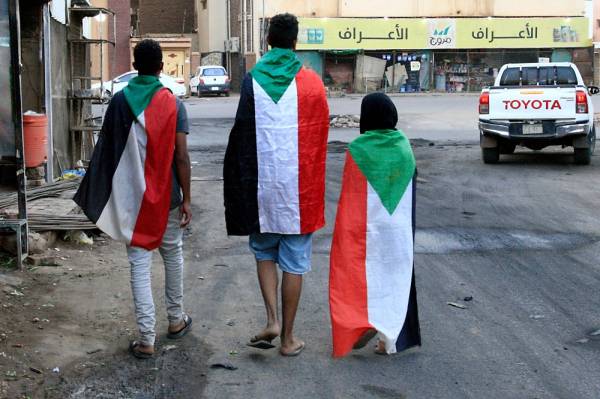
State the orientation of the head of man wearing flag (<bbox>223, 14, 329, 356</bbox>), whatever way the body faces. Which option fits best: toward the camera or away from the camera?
away from the camera

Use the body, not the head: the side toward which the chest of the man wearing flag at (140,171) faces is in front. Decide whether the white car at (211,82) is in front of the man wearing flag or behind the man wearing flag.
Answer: in front

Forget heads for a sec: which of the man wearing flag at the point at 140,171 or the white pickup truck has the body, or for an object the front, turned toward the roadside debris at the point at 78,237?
the man wearing flag

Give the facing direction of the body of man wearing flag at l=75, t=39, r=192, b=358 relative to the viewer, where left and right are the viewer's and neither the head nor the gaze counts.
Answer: facing away from the viewer

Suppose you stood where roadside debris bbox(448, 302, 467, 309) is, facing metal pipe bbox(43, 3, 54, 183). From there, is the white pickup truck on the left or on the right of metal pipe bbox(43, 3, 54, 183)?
right

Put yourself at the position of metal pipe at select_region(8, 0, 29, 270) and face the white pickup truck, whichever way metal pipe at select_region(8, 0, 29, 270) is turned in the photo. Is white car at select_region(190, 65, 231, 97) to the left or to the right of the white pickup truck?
left

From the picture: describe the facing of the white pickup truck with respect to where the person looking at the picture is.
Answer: facing away from the viewer

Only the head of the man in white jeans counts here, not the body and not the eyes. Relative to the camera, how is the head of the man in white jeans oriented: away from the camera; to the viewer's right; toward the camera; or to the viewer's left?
away from the camera

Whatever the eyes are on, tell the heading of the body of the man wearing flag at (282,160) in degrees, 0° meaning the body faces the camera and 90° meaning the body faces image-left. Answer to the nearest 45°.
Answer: approximately 180°

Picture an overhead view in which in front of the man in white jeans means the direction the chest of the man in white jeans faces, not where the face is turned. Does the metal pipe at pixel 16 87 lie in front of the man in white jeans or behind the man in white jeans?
in front

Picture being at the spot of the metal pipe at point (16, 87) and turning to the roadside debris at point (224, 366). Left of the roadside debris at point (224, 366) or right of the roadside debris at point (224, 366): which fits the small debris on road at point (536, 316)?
left

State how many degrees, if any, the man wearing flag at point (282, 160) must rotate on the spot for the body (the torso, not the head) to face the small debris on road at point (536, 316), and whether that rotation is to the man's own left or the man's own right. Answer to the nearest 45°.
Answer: approximately 45° to the man's own right

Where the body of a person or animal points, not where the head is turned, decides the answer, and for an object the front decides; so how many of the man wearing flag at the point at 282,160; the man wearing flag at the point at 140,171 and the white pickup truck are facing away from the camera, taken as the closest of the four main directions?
3

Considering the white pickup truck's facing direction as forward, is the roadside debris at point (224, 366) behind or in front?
behind

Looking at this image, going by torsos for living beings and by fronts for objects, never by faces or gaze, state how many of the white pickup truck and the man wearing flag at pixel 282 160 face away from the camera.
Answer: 2

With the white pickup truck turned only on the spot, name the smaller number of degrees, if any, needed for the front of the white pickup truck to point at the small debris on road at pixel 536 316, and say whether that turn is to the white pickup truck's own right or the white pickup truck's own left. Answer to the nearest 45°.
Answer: approximately 180°
